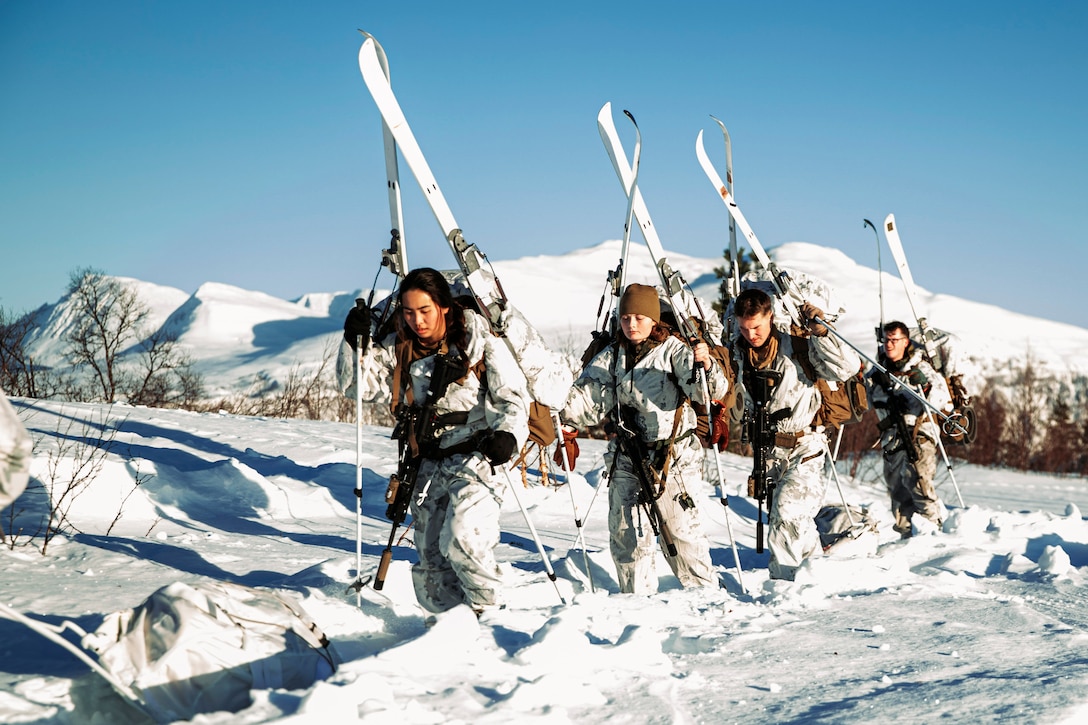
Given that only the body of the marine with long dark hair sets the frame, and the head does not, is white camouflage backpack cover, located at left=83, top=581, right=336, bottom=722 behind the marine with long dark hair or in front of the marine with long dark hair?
in front

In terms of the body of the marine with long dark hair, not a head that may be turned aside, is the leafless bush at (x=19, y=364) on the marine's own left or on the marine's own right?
on the marine's own right

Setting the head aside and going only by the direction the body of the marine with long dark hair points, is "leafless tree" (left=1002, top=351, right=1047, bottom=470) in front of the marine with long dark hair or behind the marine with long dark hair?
behind

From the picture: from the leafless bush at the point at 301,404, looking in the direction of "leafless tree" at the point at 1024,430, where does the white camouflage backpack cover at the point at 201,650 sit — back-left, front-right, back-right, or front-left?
back-right

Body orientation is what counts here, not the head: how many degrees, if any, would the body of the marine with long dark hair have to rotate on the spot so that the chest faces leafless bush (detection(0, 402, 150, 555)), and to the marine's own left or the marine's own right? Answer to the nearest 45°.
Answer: approximately 90° to the marine's own right

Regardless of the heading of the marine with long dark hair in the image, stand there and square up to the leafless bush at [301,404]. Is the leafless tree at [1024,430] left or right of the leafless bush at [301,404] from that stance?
right

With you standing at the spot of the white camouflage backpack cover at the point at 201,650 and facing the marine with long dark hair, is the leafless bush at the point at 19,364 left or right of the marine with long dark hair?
left

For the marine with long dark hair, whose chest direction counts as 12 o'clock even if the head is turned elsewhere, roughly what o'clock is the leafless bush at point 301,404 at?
The leafless bush is roughly at 4 o'clock from the marine with long dark hair.

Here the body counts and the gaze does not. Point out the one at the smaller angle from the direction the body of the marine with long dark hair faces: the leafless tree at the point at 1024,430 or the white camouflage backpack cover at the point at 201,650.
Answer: the white camouflage backpack cover

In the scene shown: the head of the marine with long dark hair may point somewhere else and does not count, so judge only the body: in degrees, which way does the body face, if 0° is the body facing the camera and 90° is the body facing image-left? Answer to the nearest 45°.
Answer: approximately 45°
